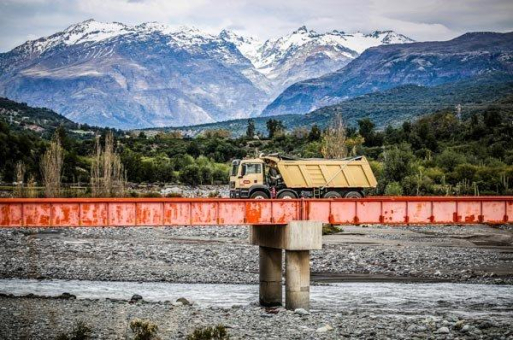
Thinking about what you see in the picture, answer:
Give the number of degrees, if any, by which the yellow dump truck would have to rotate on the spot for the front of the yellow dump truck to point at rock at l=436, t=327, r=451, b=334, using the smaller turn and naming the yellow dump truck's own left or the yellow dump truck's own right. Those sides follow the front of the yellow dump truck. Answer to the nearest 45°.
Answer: approximately 90° to the yellow dump truck's own left

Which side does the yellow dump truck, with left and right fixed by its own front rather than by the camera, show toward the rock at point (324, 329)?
left

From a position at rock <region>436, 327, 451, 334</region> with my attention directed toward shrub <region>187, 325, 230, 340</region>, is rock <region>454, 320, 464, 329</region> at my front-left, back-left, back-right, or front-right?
back-right

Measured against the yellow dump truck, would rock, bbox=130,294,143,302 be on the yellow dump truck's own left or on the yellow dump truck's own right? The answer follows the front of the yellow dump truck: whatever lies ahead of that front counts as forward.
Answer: on the yellow dump truck's own left

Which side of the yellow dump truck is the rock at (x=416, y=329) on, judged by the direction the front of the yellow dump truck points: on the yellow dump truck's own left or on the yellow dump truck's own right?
on the yellow dump truck's own left

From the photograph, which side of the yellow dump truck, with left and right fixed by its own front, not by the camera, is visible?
left
